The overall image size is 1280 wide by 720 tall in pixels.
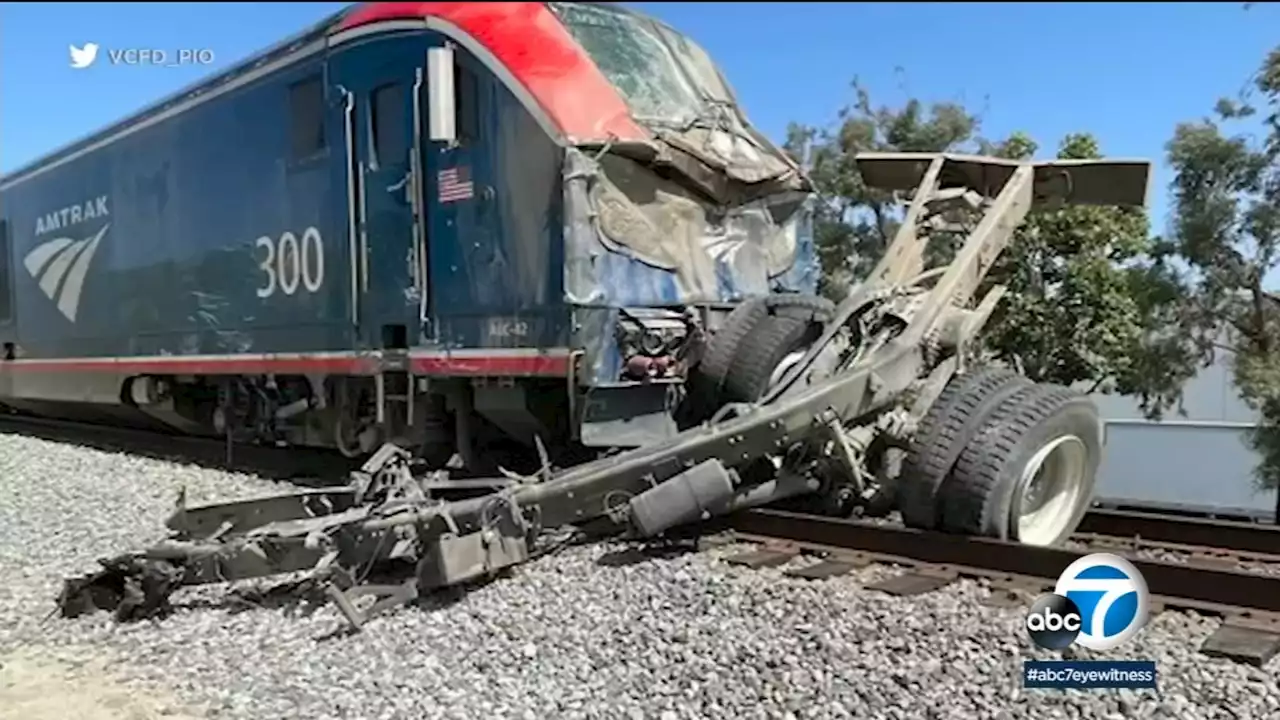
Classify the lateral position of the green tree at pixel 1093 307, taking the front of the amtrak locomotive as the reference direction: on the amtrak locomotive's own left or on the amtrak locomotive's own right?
on the amtrak locomotive's own left

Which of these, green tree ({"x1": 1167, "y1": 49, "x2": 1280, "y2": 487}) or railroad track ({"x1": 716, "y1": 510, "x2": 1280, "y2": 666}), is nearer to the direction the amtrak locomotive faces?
the railroad track

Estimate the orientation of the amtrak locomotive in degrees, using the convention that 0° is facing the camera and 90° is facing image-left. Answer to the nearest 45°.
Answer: approximately 315°

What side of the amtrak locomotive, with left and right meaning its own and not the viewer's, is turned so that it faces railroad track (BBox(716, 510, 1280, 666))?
front

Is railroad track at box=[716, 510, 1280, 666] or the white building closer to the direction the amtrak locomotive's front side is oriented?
the railroad track
